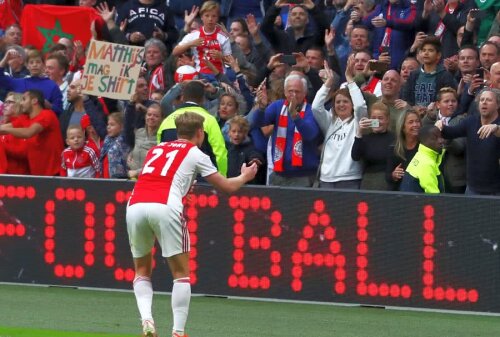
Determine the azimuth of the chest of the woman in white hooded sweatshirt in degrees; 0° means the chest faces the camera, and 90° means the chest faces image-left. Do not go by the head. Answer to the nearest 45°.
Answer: approximately 0°

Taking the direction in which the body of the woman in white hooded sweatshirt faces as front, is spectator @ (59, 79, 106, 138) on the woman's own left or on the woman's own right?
on the woman's own right

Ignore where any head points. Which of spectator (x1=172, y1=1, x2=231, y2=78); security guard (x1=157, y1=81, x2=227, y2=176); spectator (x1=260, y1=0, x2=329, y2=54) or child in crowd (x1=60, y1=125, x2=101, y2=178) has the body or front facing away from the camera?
security guard (x1=157, y1=81, x2=227, y2=176)

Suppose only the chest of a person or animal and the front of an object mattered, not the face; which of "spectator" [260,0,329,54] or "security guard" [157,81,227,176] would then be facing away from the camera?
"security guard" [157,81,227,176]

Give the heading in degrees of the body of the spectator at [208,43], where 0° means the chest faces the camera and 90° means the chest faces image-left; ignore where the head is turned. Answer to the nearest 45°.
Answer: approximately 0°

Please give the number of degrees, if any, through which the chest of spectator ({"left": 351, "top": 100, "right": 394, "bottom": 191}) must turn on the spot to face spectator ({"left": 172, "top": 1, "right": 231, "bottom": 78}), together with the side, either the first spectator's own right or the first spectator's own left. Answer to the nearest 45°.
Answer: approximately 135° to the first spectator's own right

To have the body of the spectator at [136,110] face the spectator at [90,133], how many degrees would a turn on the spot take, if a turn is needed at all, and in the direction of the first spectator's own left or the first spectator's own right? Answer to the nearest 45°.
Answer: approximately 135° to the first spectator's own right

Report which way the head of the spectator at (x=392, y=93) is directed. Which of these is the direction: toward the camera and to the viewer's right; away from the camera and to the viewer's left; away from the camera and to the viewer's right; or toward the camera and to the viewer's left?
toward the camera and to the viewer's left
